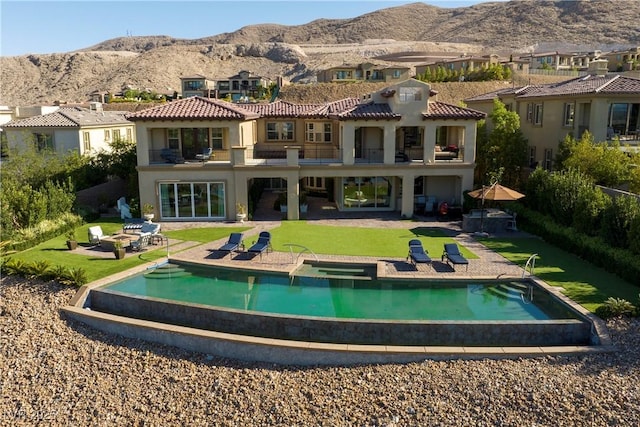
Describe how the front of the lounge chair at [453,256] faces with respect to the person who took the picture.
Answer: facing the viewer and to the right of the viewer

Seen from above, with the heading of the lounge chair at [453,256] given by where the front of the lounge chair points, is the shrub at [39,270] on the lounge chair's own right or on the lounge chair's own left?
on the lounge chair's own right

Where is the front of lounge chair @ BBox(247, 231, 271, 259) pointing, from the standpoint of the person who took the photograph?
facing the viewer and to the left of the viewer

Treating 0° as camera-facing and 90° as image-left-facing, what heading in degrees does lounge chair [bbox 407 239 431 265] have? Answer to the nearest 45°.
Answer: approximately 315°

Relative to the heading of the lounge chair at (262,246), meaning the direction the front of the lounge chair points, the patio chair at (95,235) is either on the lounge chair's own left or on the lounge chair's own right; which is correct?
on the lounge chair's own right

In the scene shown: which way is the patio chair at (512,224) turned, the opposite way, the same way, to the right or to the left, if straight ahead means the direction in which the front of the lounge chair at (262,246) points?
to the right

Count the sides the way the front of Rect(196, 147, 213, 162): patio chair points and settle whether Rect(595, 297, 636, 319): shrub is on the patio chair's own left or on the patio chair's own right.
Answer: on the patio chair's own left

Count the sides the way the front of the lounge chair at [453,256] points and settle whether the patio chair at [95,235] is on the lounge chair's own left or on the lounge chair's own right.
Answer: on the lounge chair's own right

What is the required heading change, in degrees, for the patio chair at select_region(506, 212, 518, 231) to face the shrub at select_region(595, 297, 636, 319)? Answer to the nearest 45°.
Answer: approximately 90° to its left

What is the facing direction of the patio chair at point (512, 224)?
to the viewer's left

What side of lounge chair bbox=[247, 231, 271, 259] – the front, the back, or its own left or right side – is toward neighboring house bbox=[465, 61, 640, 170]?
back

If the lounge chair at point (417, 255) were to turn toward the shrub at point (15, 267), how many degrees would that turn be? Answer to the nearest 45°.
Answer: approximately 135° to its right
